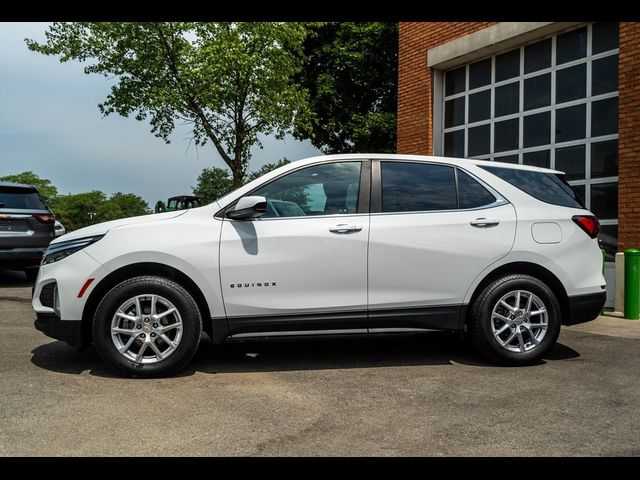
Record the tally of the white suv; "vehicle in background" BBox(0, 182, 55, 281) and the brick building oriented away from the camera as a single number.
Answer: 1

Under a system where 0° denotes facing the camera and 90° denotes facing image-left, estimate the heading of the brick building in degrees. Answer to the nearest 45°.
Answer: approximately 45°

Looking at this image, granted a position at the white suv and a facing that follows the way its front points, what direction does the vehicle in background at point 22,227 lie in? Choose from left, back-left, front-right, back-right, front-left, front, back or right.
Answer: front-right

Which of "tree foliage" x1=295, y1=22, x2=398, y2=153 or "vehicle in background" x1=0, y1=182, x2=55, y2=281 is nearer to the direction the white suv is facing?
the vehicle in background

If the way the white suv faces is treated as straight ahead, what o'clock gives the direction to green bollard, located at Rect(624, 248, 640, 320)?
The green bollard is roughly at 5 o'clock from the white suv.

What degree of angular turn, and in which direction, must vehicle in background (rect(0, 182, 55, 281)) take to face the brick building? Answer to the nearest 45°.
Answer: approximately 135° to its right

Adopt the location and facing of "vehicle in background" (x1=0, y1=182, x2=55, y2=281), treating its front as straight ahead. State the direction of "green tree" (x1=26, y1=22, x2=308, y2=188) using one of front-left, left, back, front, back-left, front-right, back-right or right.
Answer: front-right

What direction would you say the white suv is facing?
to the viewer's left

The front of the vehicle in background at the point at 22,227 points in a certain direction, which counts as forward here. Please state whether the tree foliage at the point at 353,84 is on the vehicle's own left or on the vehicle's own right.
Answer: on the vehicle's own right

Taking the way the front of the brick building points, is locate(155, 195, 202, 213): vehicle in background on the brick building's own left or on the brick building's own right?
on the brick building's own right

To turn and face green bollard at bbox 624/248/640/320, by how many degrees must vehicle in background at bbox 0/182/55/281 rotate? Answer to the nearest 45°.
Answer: approximately 135° to its right

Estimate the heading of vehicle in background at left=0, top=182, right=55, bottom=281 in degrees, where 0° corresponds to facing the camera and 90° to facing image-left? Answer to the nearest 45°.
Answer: approximately 180°

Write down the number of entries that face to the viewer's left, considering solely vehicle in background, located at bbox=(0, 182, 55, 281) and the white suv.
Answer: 1

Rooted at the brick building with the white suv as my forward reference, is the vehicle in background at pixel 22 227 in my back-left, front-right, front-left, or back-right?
front-right
